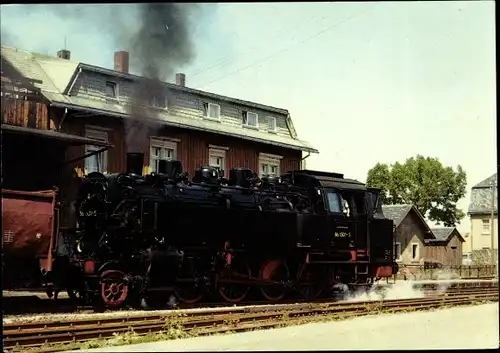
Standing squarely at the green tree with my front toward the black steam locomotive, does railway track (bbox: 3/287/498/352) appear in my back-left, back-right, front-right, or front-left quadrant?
front-left

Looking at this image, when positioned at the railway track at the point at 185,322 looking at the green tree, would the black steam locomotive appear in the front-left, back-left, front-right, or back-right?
front-left

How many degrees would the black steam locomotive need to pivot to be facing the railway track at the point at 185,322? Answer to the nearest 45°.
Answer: approximately 45° to its left

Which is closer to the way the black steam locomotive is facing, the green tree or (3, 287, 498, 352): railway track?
the railway track

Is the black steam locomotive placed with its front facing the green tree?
no

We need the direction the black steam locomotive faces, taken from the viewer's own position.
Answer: facing the viewer and to the left of the viewer

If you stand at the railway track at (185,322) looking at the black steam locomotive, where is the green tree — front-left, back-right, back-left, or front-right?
front-right
